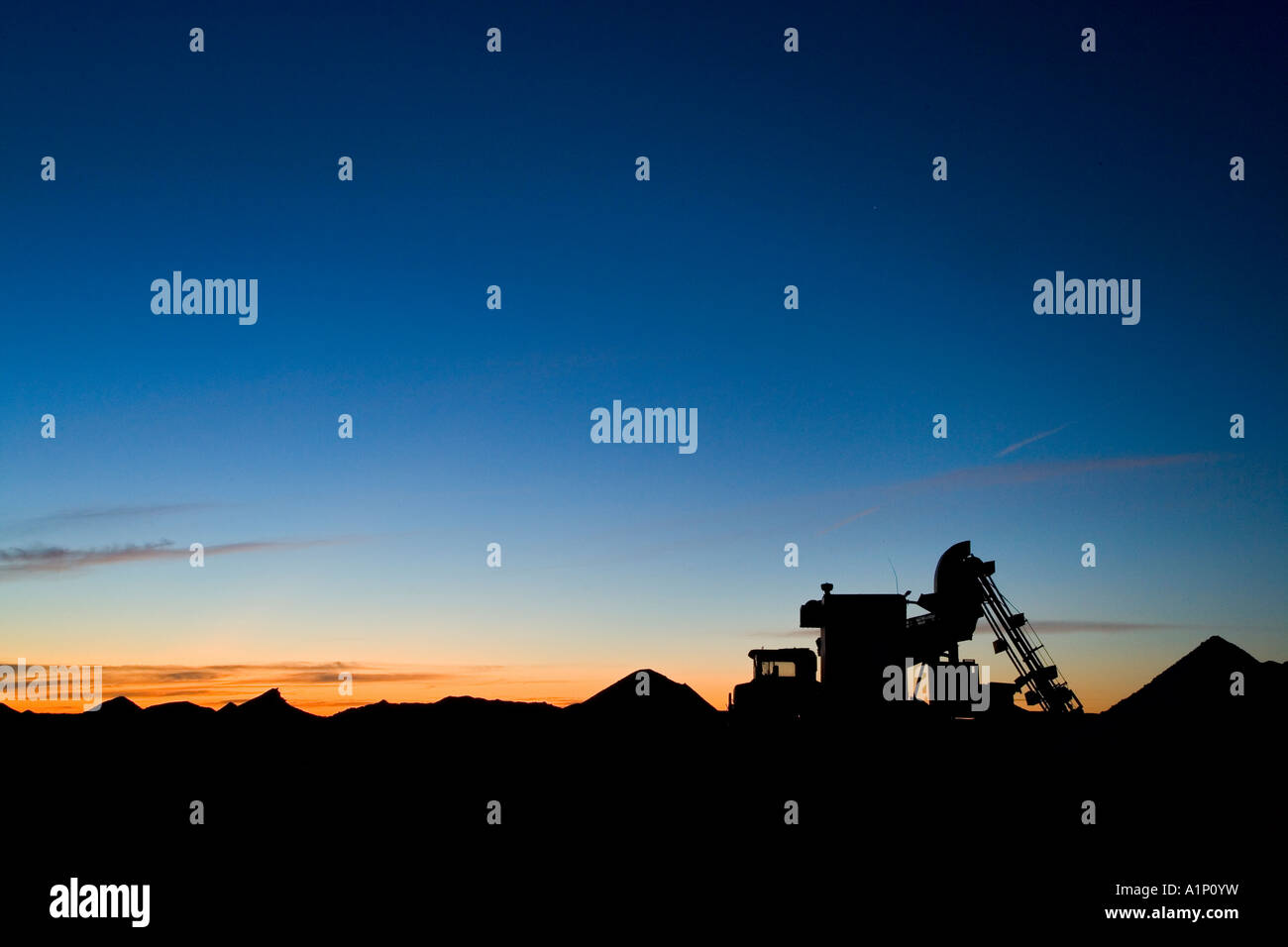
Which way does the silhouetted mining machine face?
to the viewer's left
